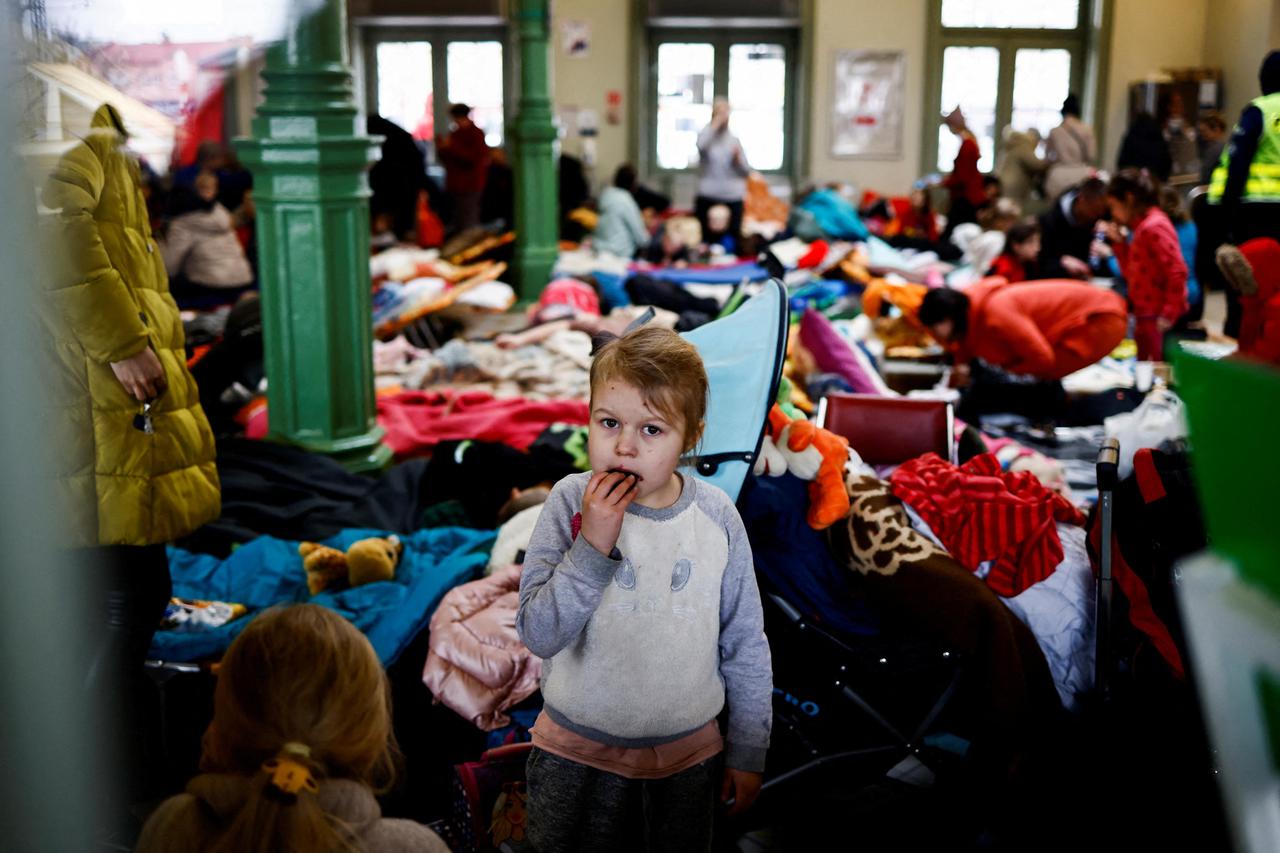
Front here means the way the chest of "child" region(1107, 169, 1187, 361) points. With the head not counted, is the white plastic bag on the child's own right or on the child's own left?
on the child's own left

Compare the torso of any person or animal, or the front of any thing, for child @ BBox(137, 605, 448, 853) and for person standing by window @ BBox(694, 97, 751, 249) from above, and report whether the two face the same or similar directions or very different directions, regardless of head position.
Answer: very different directions

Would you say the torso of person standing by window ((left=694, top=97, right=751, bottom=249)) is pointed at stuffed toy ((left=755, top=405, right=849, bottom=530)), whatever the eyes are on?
yes

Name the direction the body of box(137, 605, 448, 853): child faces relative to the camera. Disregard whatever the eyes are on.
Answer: away from the camera

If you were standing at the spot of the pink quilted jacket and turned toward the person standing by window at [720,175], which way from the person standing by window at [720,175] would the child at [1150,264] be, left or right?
right

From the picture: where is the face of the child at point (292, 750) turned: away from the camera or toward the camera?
away from the camera

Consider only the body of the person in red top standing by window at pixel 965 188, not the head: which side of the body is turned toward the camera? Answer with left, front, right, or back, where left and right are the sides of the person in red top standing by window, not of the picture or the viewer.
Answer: left
